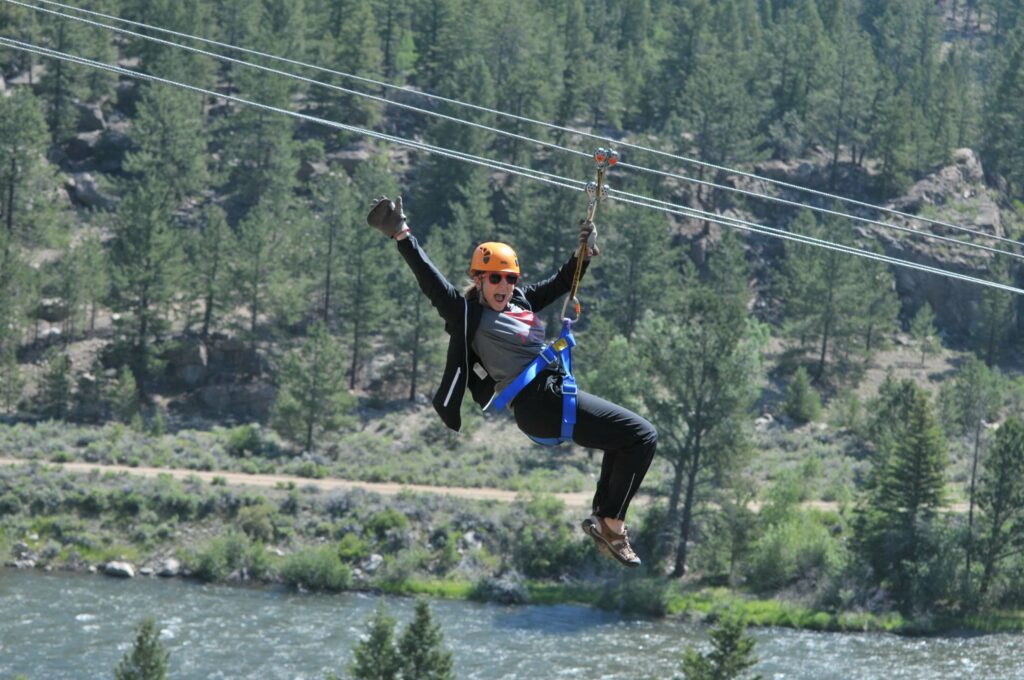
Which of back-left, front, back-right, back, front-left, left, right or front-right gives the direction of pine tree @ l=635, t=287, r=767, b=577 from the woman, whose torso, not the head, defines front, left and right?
back-left

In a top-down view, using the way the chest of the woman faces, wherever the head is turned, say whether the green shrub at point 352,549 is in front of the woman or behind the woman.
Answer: behind

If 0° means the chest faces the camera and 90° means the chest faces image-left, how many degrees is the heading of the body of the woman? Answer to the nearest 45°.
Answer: approximately 315°

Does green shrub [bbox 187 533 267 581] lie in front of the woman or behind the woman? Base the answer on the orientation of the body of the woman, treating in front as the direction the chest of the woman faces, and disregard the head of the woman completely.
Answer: behind

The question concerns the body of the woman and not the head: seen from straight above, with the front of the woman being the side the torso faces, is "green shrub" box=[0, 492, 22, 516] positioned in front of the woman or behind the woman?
behind

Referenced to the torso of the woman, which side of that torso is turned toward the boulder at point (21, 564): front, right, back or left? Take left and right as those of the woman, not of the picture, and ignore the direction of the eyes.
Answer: back

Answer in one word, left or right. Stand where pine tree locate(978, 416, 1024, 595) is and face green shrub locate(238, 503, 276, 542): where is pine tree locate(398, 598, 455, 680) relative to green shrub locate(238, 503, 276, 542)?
left

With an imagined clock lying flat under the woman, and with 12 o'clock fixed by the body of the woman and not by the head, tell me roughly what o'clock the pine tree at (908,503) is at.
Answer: The pine tree is roughly at 8 o'clock from the woman.
